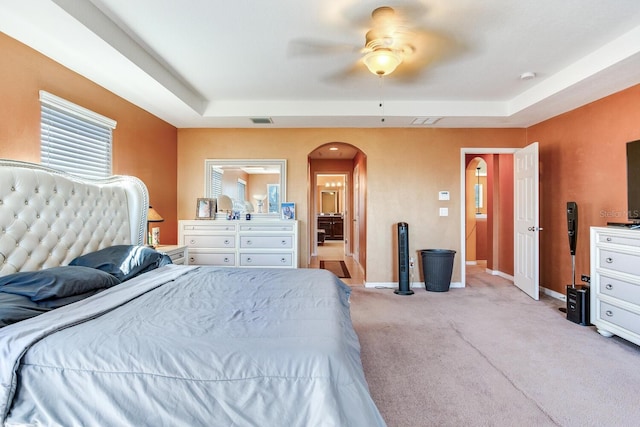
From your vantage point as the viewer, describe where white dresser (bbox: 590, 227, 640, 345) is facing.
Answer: facing the viewer and to the left of the viewer

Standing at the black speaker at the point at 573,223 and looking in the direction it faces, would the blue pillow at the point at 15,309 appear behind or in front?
in front

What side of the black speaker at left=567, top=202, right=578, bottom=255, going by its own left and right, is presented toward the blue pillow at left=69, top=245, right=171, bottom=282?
front

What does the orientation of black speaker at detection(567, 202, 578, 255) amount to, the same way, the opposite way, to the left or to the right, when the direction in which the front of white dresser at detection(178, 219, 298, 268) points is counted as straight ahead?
to the right

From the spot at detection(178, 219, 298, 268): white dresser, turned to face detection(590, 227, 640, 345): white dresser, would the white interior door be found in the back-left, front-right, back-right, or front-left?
front-left

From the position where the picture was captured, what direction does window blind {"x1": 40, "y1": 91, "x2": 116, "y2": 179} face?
facing the viewer and to the right of the viewer

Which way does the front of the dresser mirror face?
toward the camera

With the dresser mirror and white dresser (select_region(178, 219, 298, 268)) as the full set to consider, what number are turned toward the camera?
2

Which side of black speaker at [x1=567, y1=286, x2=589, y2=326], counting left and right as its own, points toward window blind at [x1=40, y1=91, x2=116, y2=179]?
front
